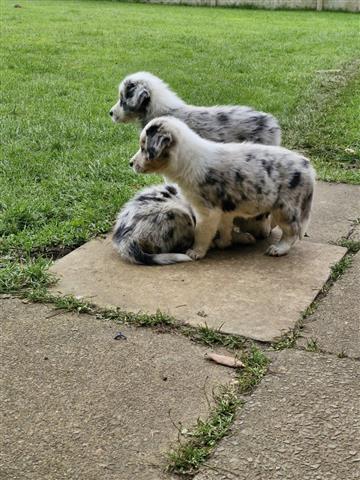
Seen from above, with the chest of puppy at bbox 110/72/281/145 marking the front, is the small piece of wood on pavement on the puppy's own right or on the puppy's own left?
on the puppy's own left

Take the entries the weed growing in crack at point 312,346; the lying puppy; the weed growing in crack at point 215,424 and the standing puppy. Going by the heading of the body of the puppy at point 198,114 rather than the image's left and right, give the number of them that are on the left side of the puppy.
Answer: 4

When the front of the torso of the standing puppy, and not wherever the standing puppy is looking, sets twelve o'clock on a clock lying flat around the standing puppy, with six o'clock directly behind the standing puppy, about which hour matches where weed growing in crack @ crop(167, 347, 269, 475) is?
The weed growing in crack is roughly at 9 o'clock from the standing puppy.

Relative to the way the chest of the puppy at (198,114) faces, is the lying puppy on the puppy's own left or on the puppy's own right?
on the puppy's own left

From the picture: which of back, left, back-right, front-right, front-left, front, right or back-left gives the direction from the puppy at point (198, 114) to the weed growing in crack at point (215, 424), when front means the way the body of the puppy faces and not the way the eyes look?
left

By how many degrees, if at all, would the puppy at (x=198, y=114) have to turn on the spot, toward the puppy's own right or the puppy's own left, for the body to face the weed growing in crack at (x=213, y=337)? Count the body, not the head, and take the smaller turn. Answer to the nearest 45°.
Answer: approximately 90° to the puppy's own left

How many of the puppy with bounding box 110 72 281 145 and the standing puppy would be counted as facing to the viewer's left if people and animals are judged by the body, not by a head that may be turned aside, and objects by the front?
2

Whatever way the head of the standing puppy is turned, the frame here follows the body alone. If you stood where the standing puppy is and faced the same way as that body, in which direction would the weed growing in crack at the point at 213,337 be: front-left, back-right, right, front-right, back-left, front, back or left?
left

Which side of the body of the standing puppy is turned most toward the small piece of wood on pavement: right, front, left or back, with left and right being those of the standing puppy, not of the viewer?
left

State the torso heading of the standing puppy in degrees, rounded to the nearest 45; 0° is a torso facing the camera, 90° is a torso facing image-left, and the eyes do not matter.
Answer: approximately 90°

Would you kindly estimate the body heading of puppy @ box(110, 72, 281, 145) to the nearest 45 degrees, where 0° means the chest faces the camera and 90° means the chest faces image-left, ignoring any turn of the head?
approximately 90°
